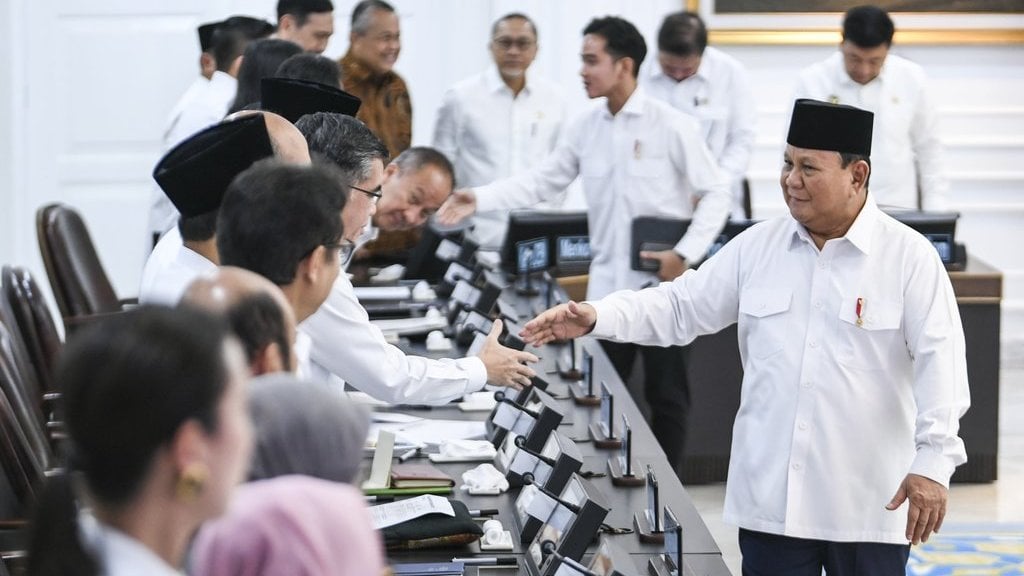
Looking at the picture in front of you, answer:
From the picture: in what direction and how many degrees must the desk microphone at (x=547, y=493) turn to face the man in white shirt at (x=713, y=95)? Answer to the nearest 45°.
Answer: approximately 90° to its right

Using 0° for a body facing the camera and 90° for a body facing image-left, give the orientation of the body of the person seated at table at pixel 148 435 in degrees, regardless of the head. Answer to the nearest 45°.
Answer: approximately 225°

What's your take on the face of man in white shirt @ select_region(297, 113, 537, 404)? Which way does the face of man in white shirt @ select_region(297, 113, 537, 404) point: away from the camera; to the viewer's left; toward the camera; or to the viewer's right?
to the viewer's right

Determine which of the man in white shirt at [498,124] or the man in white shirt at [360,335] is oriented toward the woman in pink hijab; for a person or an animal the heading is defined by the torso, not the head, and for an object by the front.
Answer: the man in white shirt at [498,124]

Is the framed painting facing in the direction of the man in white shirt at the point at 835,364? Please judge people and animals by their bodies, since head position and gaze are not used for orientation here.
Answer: yes

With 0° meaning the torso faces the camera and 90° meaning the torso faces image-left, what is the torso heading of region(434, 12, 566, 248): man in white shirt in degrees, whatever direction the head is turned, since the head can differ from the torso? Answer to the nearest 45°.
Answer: approximately 0°

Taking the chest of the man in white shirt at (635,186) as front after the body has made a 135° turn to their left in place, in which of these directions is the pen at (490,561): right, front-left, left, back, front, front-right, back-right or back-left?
right

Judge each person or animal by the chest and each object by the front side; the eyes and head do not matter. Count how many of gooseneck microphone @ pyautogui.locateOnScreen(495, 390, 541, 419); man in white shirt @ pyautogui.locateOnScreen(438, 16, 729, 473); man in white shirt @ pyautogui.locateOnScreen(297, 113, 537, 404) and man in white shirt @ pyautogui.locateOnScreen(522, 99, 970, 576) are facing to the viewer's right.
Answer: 1

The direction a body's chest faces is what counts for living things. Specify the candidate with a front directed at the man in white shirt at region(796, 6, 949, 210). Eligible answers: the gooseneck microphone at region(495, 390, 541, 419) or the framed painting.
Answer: the framed painting

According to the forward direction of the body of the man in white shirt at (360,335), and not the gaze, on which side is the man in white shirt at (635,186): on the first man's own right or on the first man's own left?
on the first man's own left

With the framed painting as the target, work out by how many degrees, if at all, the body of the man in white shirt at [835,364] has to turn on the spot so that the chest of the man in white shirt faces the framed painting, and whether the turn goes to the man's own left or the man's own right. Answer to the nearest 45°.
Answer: approximately 135° to the man's own right

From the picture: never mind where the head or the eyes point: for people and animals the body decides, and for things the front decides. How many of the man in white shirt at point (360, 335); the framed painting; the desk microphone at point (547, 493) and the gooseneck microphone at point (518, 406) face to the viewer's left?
2

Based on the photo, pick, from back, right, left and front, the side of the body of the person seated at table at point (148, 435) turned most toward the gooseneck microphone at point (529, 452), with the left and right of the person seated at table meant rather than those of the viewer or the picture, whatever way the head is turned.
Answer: front

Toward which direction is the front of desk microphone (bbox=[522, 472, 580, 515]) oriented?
to the viewer's left

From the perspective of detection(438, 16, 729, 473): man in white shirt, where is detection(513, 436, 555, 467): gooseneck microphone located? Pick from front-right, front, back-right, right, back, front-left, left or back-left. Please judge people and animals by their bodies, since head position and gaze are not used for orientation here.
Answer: front-left

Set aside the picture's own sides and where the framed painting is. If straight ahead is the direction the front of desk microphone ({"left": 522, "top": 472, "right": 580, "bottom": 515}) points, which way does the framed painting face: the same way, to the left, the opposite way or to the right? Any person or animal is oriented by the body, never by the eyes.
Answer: to the left
